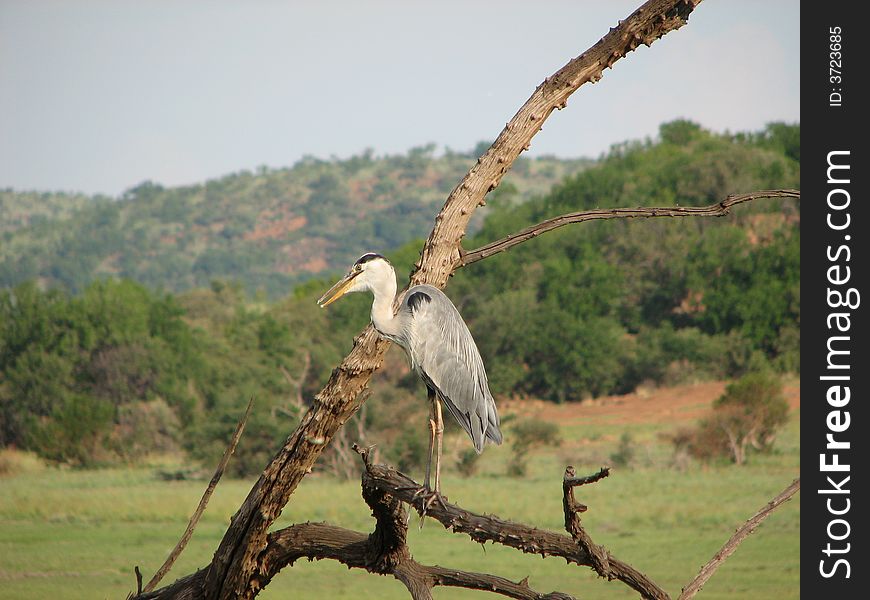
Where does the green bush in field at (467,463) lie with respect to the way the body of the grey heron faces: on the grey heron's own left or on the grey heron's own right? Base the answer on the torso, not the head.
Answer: on the grey heron's own right

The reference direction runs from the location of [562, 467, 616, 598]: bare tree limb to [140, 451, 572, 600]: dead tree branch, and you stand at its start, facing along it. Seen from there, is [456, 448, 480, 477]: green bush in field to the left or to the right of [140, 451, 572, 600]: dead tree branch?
right

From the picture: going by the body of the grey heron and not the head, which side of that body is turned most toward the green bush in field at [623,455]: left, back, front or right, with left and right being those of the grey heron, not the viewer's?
right

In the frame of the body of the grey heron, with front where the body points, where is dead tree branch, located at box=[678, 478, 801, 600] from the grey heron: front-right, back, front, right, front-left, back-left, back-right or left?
back-left

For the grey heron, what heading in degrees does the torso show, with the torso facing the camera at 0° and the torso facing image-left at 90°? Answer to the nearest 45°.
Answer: approximately 90°

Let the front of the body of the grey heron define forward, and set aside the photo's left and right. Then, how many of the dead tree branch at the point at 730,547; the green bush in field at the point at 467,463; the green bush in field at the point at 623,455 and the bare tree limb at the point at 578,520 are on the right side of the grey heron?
2
